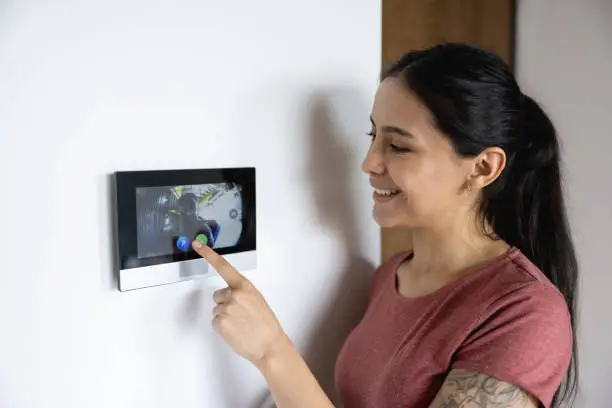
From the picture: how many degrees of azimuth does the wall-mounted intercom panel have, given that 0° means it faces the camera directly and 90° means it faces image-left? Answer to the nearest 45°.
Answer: approximately 315°

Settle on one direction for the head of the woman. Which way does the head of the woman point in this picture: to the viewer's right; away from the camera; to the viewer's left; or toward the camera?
to the viewer's left
